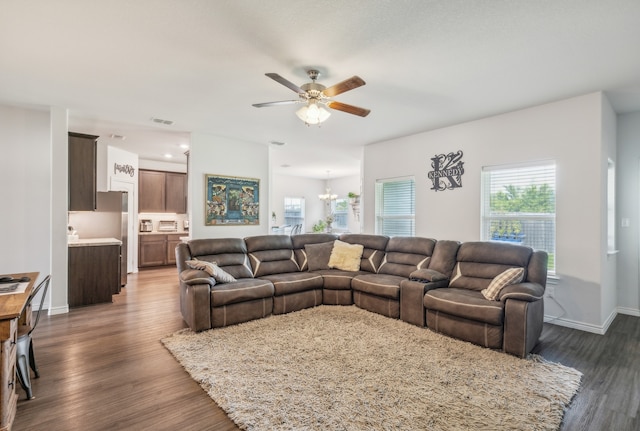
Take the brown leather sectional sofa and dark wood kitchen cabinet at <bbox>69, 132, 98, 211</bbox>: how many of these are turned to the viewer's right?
1

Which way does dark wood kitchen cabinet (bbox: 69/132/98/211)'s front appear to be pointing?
to the viewer's right

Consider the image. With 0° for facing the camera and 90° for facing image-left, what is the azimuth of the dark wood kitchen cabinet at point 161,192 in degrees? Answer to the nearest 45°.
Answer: approximately 0°

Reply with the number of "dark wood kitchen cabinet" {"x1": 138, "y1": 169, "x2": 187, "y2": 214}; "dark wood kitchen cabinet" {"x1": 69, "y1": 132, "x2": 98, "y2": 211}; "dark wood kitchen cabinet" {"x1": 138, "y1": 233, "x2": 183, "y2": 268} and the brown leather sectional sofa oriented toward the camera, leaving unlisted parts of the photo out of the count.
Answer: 3

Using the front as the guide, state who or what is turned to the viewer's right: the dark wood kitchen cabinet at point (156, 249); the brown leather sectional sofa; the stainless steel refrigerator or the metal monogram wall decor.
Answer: the stainless steel refrigerator

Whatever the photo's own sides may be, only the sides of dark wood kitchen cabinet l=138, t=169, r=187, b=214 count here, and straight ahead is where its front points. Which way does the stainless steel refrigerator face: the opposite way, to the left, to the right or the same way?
to the left

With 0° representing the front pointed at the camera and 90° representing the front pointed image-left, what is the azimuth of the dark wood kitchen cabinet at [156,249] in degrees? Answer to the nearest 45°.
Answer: approximately 0°

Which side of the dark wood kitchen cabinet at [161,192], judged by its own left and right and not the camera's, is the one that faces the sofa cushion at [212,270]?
front

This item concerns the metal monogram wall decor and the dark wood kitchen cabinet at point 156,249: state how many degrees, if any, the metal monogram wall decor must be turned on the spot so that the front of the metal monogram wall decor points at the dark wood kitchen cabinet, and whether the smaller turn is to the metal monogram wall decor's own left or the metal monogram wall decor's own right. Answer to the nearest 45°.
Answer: approximately 45° to the metal monogram wall decor's own right

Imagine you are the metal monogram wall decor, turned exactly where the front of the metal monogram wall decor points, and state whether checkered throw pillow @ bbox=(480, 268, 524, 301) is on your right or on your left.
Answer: on your left

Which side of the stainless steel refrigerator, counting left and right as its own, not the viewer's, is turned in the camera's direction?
right

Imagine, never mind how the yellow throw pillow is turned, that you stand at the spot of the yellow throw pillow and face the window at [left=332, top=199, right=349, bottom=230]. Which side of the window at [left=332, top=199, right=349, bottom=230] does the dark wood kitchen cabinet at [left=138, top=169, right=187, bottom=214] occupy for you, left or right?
left

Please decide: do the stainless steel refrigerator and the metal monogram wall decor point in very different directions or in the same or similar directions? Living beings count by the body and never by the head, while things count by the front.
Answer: very different directions

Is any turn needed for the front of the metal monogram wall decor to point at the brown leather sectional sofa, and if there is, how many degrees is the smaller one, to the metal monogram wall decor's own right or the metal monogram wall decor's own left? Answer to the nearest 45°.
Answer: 0° — it already faces it
